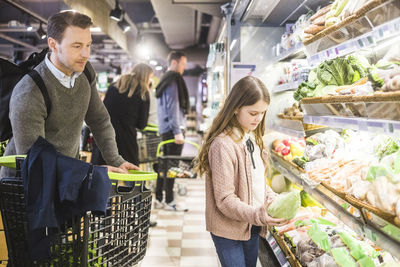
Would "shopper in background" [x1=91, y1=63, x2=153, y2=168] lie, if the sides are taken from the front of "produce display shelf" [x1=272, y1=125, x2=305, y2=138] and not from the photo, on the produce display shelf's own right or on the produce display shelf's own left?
on the produce display shelf's own right

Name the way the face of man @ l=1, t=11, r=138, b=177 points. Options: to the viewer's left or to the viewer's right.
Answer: to the viewer's right

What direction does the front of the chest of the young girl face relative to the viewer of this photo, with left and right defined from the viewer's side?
facing the viewer and to the right of the viewer

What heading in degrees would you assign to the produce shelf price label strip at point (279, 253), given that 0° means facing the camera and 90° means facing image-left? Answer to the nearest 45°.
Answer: approximately 45°

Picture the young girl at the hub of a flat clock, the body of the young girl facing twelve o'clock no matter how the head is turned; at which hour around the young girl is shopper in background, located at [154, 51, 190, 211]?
The shopper in background is roughly at 7 o'clock from the young girl.
